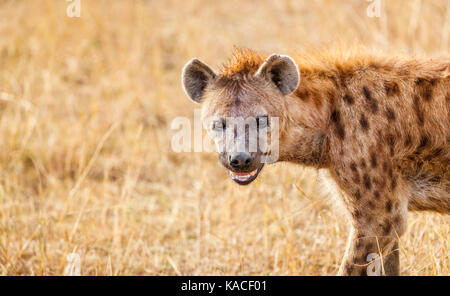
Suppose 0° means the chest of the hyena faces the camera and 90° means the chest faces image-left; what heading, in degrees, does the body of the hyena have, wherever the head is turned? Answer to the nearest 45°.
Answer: approximately 90°
